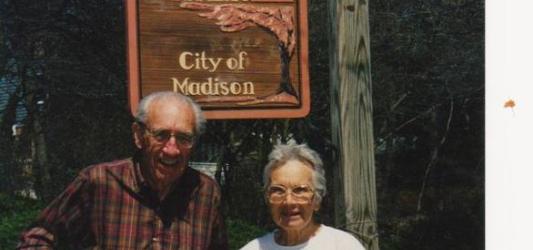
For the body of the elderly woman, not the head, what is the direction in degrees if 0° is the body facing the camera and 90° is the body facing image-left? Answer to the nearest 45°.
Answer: approximately 0°

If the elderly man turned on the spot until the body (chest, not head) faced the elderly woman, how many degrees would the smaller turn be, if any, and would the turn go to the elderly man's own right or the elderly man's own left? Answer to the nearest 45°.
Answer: approximately 90° to the elderly man's own left

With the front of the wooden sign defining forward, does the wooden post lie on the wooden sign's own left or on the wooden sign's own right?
on the wooden sign's own left

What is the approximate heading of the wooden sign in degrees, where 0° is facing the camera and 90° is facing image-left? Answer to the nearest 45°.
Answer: approximately 0°

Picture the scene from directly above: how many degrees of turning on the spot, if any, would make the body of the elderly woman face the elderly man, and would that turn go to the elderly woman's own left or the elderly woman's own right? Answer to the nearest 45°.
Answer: approximately 90° to the elderly woman's own right
